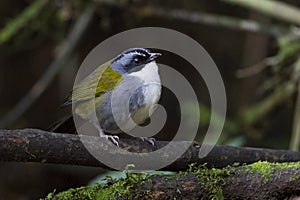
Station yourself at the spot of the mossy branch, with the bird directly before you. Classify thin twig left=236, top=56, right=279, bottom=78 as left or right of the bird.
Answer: right

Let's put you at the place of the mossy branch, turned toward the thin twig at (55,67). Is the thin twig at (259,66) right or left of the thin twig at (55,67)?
right

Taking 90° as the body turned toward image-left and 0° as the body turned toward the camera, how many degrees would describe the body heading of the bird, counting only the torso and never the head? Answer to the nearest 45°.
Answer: approximately 315°

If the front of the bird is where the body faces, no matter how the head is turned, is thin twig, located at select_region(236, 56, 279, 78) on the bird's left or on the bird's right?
on the bird's left

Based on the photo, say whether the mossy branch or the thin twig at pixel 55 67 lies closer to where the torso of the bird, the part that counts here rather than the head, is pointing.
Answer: the mossy branch

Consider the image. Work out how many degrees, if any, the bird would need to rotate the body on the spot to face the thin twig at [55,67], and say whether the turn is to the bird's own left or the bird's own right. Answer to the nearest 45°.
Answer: approximately 135° to the bird's own left
